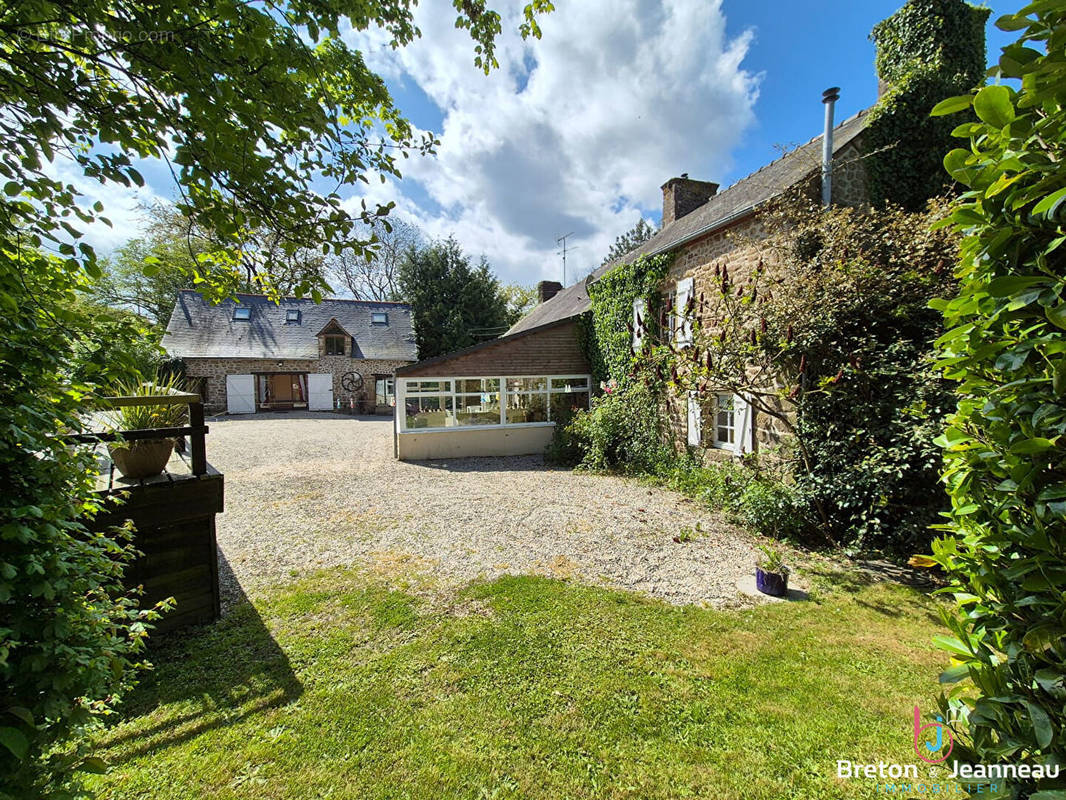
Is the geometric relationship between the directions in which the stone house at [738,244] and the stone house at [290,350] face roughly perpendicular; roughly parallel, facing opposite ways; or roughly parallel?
roughly perpendicular

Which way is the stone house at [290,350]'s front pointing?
toward the camera

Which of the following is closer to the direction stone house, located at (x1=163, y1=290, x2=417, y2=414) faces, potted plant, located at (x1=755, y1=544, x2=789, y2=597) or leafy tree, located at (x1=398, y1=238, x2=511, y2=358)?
the potted plant

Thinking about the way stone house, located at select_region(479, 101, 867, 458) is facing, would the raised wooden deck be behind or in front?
in front

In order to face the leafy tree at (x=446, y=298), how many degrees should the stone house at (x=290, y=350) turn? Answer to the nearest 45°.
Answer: approximately 90° to its left

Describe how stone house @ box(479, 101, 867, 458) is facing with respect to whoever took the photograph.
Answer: facing the viewer and to the left of the viewer

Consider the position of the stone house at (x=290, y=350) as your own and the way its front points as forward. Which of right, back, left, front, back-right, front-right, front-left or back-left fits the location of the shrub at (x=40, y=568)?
front

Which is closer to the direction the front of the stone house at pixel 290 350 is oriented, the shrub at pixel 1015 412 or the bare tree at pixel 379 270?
the shrub

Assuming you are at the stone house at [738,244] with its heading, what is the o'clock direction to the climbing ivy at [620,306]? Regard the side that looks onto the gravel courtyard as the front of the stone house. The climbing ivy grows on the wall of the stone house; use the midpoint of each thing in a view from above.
The climbing ivy is roughly at 3 o'clock from the stone house.

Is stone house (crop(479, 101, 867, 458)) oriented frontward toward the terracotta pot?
yes

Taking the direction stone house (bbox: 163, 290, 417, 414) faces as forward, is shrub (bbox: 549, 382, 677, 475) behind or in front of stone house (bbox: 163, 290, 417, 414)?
in front

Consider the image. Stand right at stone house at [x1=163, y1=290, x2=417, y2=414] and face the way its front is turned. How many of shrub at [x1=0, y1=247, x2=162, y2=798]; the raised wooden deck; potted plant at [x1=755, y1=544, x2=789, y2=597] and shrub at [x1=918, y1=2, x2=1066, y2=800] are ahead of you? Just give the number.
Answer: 4

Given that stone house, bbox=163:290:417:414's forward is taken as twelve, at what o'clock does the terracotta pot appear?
The terracotta pot is roughly at 12 o'clock from the stone house.

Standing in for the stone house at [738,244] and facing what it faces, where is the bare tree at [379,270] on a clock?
The bare tree is roughly at 3 o'clock from the stone house.

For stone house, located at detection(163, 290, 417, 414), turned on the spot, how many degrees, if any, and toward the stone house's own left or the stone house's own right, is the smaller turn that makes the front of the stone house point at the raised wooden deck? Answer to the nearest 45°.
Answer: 0° — it already faces it

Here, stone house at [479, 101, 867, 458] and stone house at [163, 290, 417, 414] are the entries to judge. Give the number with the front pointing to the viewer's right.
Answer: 0
